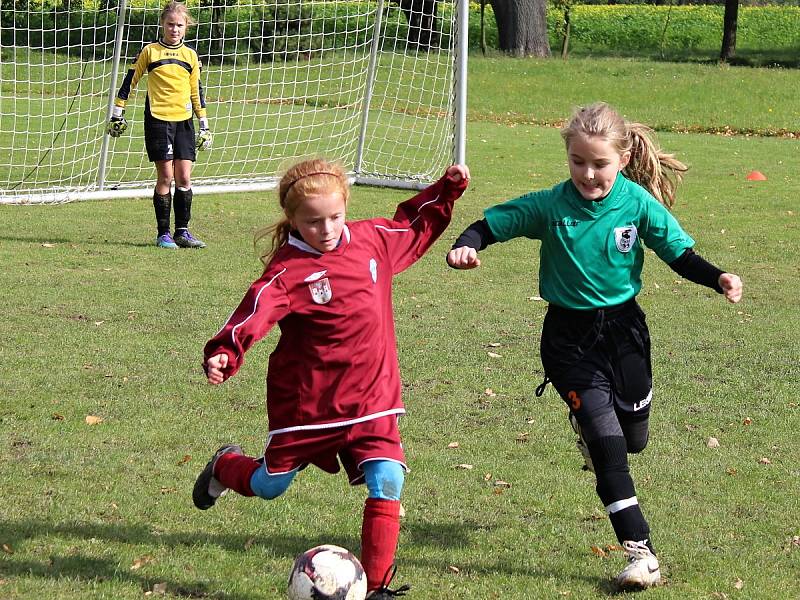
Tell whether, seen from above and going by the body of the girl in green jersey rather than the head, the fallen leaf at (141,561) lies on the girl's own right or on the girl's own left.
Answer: on the girl's own right

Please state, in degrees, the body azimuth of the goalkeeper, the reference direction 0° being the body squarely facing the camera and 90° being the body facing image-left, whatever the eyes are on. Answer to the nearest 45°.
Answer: approximately 0°

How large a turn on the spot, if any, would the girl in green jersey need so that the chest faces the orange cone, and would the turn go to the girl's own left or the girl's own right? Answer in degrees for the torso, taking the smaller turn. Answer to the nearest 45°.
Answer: approximately 180°

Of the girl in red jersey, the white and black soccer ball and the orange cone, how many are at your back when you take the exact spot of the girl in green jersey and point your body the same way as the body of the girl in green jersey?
1

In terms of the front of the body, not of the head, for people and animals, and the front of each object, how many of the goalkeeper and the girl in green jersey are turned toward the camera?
2

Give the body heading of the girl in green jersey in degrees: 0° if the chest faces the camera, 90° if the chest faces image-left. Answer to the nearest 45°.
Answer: approximately 0°

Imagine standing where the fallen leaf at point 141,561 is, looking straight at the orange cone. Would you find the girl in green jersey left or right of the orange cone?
right

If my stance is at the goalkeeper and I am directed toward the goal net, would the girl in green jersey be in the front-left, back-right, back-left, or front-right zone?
back-right

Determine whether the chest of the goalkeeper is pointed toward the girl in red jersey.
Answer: yes
